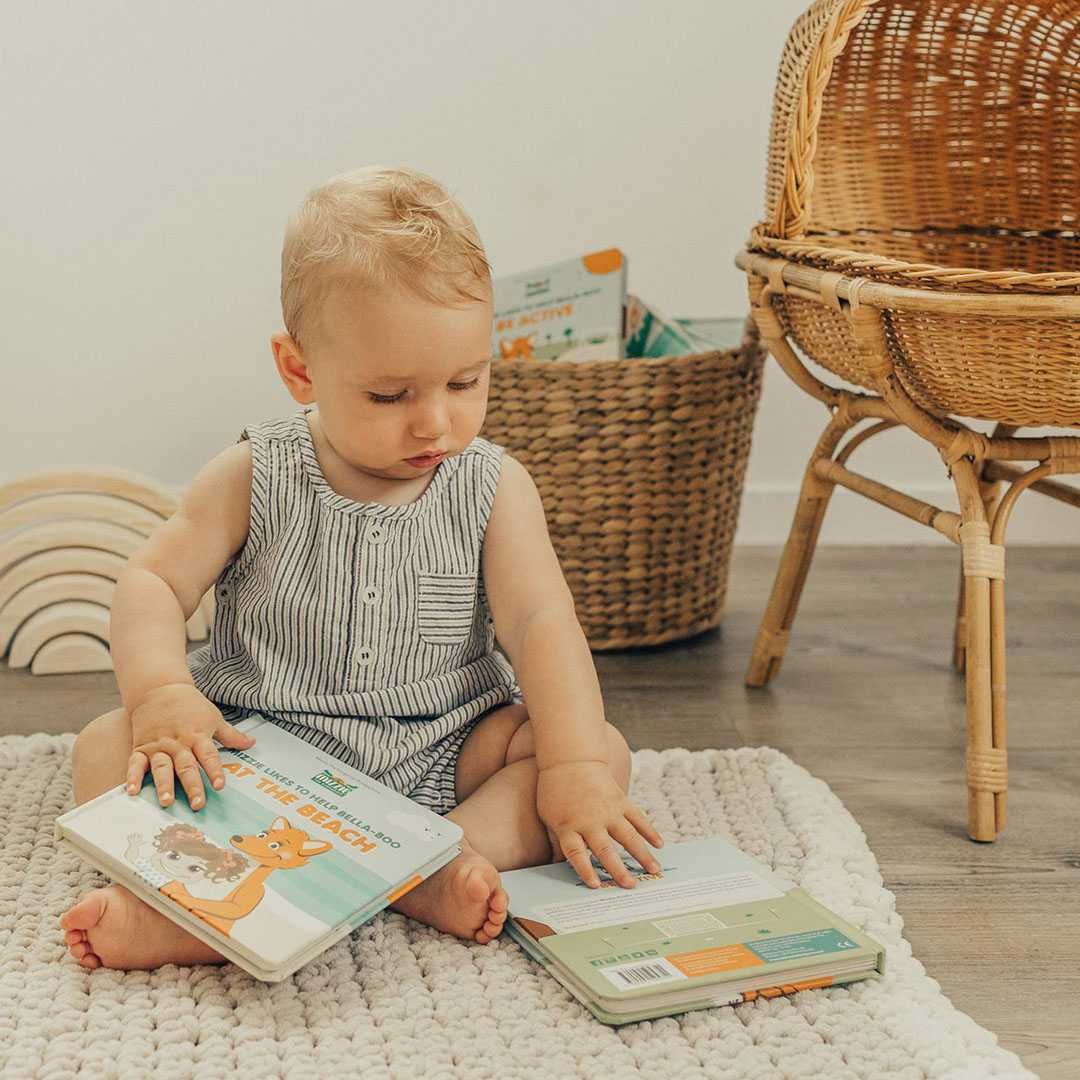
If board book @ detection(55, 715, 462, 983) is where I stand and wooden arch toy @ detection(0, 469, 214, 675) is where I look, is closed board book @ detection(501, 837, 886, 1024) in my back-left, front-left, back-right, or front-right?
back-right

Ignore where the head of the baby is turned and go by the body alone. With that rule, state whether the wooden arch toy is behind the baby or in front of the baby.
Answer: behind

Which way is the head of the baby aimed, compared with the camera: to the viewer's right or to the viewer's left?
to the viewer's right

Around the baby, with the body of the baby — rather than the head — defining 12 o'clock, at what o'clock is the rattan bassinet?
The rattan bassinet is roughly at 8 o'clock from the baby.

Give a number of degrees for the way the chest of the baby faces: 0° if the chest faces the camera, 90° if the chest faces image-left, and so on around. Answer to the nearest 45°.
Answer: approximately 0°
